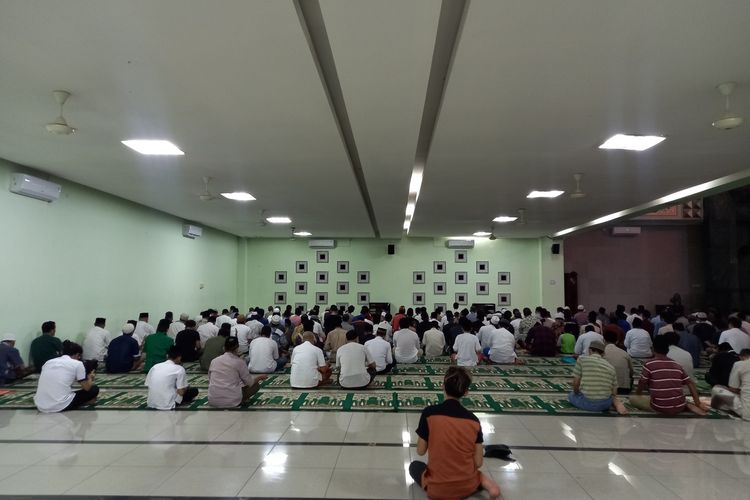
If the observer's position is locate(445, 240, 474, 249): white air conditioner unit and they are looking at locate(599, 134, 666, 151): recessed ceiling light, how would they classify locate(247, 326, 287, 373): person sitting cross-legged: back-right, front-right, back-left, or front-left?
front-right

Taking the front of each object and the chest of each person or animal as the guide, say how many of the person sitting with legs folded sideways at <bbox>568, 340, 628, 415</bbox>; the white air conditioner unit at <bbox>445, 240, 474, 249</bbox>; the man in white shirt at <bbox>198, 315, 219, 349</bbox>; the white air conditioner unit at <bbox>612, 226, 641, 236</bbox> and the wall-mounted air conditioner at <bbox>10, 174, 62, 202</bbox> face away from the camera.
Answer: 2

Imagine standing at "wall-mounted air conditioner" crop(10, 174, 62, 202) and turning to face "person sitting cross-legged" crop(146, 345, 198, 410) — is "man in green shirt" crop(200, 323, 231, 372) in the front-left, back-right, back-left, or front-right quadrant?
front-left

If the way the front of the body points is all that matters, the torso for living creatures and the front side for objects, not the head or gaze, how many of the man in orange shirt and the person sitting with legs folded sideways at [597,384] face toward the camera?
0

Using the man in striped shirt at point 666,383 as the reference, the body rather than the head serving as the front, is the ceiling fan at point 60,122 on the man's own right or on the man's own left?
on the man's own left

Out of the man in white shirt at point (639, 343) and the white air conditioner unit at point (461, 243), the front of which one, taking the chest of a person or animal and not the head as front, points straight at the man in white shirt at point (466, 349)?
the white air conditioner unit

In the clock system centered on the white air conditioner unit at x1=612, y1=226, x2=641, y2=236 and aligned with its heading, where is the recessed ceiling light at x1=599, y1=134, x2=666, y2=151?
The recessed ceiling light is roughly at 12 o'clock from the white air conditioner unit.

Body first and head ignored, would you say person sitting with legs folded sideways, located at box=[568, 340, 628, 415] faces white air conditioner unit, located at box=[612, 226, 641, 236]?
yes

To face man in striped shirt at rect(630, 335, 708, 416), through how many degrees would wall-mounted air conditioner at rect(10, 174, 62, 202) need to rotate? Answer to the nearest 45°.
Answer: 0° — it already faces them

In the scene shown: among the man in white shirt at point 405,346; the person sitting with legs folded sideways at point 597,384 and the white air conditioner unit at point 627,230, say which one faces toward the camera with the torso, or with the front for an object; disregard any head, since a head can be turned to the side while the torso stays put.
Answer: the white air conditioner unit

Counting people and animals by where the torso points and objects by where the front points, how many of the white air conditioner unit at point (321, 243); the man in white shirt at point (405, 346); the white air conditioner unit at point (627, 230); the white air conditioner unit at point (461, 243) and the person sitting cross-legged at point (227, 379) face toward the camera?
3

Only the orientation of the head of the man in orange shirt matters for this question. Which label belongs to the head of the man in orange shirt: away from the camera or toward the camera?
away from the camera

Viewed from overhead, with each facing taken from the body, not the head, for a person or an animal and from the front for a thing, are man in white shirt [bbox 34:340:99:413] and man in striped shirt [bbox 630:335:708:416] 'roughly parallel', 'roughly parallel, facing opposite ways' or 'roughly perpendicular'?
roughly parallel

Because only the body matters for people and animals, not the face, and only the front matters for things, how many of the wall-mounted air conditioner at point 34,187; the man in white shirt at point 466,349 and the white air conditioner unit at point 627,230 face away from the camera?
1

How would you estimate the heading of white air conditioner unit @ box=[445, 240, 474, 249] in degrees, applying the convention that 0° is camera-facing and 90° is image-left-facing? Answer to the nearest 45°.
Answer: approximately 0°

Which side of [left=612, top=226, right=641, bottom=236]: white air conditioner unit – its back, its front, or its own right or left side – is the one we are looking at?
front

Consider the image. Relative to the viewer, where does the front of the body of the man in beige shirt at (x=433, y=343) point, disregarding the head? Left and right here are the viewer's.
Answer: facing away from the viewer

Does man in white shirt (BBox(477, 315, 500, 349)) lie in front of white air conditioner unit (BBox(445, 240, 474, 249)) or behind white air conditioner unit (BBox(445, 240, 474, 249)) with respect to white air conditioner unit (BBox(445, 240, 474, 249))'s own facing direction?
in front

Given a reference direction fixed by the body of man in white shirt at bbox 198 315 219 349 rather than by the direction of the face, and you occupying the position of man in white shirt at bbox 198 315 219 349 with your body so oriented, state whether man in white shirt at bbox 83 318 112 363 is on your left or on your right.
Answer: on your left

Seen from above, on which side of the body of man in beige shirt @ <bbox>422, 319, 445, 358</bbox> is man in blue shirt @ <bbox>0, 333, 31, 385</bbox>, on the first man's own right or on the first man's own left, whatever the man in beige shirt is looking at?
on the first man's own left
